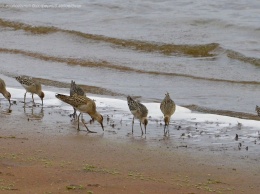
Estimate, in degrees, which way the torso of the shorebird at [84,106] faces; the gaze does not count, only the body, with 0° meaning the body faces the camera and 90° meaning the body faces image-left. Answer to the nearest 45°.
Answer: approximately 270°

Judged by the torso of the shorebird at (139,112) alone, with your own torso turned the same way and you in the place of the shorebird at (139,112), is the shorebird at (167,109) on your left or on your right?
on your left

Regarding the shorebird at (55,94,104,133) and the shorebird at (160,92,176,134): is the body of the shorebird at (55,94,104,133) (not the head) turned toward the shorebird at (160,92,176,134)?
yes

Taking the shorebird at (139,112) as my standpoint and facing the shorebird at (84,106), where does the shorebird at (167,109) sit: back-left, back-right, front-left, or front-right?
back-right

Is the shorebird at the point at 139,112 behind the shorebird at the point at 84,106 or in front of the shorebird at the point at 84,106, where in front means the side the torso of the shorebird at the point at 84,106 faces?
in front
